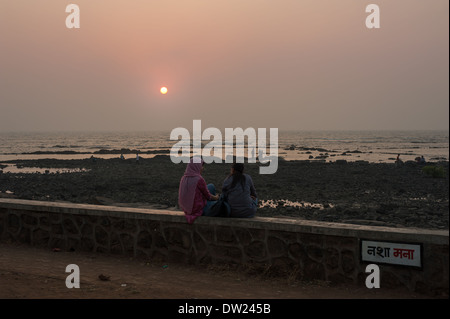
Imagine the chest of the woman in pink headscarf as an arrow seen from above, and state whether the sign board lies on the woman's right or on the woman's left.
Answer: on the woman's right

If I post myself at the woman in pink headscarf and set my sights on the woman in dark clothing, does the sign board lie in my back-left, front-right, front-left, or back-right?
front-right

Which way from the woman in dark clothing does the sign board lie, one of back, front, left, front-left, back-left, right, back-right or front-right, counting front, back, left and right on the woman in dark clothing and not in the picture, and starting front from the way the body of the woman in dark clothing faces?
back-right

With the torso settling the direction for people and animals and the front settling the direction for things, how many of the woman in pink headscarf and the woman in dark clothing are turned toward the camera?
0

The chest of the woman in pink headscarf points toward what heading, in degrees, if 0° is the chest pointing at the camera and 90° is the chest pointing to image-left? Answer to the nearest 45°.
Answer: approximately 225°

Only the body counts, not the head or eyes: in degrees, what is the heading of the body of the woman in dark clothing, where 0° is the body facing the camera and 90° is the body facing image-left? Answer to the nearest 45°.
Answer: approximately 180°
